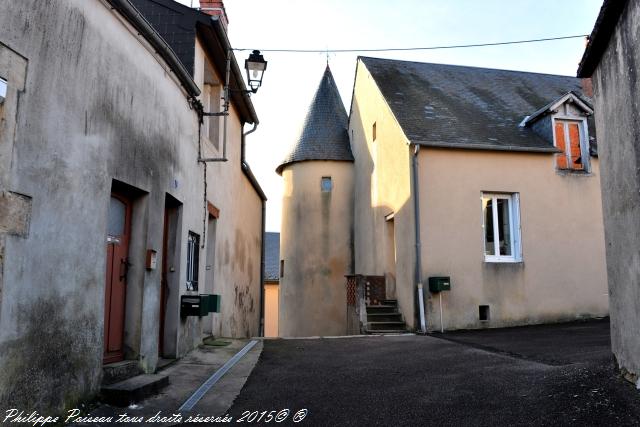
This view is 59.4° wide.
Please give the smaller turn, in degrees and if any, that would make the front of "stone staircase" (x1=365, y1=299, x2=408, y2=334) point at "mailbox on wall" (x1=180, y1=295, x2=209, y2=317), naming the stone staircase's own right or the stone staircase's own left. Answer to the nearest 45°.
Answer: approximately 45° to the stone staircase's own right

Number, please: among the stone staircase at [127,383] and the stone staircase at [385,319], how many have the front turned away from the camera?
0

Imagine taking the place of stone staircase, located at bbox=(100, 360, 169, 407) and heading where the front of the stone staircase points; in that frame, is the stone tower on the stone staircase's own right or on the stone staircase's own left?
on the stone staircase's own left

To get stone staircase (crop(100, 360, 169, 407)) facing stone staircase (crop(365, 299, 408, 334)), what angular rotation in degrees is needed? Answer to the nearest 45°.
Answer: approximately 90° to its left

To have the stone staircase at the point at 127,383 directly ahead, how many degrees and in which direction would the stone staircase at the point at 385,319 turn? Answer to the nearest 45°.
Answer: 0° — it already faces it

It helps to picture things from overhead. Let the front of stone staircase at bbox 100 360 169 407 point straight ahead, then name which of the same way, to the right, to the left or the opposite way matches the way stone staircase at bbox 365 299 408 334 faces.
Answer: to the right

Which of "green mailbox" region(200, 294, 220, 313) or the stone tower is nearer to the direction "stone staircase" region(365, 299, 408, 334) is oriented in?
the green mailbox

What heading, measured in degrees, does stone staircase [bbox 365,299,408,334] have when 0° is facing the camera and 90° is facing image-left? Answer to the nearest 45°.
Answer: approximately 0°

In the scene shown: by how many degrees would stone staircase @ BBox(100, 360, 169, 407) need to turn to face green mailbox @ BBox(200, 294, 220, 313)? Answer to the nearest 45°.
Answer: approximately 135° to its left

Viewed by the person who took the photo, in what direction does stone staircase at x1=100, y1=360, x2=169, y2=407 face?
facing the viewer and to the right of the viewer

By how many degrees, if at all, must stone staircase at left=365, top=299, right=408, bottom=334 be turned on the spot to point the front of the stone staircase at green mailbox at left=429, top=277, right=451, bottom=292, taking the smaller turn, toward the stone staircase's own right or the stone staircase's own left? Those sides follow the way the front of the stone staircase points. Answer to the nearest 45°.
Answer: approximately 45° to the stone staircase's own left

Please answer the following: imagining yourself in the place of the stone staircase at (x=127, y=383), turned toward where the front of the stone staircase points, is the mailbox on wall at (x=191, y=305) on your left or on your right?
on your left
